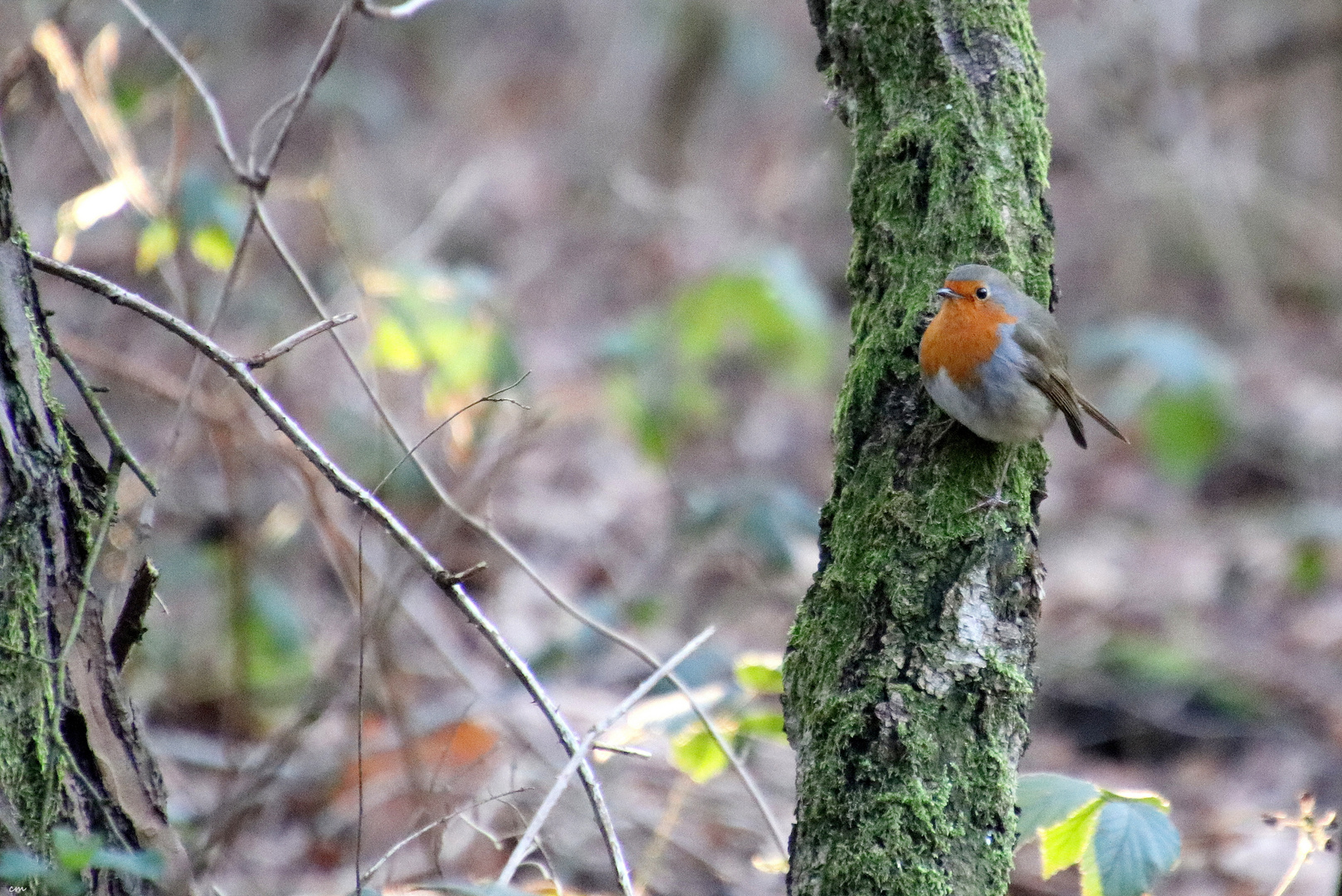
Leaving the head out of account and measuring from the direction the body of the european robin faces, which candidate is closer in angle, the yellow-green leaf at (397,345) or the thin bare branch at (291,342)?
the thin bare branch

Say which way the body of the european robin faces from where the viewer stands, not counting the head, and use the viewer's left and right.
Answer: facing the viewer and to the left of the viewer

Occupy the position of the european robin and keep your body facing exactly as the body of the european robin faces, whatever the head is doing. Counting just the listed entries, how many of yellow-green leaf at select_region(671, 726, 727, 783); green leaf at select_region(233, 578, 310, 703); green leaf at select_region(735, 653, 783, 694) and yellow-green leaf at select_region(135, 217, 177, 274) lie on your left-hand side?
0

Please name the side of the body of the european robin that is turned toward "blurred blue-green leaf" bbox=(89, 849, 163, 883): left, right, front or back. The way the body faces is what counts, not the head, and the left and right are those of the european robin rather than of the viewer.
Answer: front

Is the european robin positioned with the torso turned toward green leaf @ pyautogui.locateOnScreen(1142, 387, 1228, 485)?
no

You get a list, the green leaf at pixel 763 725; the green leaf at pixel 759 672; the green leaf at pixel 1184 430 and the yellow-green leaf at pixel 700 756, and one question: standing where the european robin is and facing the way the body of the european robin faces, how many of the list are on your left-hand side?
0

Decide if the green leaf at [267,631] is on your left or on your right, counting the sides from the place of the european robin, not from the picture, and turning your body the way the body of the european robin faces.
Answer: on your right

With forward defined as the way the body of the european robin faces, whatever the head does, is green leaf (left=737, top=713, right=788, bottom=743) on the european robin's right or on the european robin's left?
on the european robin's right

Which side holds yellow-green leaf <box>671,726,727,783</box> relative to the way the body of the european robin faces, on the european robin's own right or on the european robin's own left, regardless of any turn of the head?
on the european robin's own right

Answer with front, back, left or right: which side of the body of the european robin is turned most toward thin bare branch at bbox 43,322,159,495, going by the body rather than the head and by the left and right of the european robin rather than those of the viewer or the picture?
front
